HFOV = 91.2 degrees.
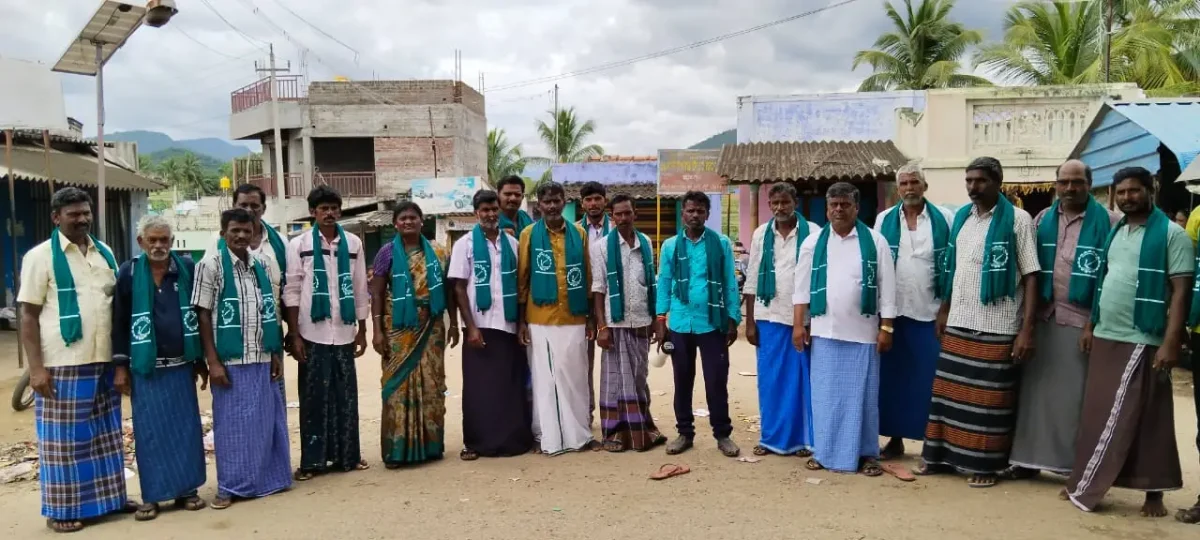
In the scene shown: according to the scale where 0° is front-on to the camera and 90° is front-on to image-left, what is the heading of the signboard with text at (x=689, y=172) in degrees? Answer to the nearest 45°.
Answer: approximately 0°

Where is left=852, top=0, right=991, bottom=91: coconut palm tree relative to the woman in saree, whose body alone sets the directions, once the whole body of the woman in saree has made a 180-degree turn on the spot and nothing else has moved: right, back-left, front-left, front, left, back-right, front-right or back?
front-right

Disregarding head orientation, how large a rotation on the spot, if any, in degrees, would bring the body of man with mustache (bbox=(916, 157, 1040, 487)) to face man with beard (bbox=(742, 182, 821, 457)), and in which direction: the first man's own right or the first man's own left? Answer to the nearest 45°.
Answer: approximately 45° to the first man's own right

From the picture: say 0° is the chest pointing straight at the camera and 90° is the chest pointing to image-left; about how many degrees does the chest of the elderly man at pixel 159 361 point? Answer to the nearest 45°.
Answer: approximately 0°

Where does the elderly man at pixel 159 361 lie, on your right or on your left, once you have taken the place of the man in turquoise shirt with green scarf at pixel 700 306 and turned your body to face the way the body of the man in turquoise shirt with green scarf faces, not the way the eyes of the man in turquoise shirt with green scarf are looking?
on your right

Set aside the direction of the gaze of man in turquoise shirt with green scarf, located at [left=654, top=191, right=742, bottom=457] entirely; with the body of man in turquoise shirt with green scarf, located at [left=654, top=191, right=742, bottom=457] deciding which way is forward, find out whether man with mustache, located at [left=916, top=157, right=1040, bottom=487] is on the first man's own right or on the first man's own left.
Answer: on the first man's own left

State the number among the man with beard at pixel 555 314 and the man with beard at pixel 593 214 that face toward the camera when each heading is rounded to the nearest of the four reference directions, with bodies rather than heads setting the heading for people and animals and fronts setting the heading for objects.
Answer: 2
